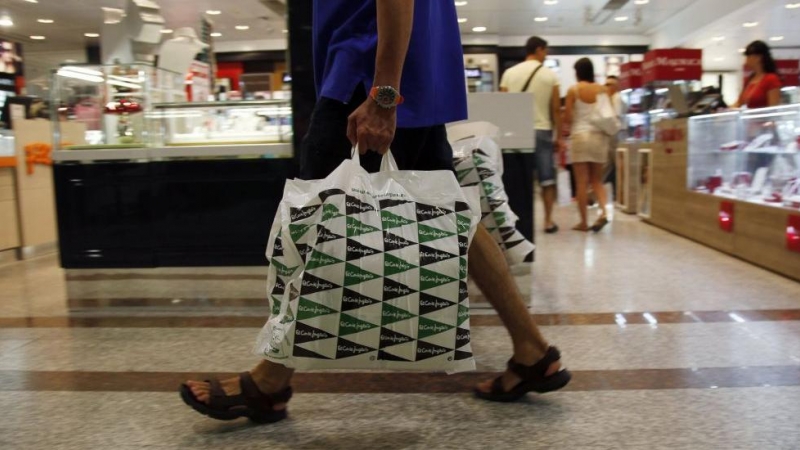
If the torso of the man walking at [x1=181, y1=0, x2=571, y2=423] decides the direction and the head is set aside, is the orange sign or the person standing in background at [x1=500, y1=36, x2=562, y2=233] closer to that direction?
the orange sign

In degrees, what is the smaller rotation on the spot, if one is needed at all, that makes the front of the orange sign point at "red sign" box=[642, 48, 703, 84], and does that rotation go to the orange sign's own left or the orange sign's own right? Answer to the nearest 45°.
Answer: approximately 90° to the orange sign's own left

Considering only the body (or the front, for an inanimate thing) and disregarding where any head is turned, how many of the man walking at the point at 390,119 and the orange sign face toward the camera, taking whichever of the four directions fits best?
1

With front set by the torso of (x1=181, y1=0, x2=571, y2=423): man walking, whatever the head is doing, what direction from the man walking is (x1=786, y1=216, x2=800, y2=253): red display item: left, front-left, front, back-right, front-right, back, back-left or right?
back-right

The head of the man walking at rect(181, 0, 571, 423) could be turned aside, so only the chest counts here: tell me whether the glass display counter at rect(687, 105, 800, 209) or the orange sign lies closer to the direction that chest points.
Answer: the orange sign

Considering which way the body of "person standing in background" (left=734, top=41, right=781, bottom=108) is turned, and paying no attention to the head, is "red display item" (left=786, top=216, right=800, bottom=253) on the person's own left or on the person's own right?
on the person's own left

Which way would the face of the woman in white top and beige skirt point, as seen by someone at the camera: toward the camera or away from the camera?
away from the camera

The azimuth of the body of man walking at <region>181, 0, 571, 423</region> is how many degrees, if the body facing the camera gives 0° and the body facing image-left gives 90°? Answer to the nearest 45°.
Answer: approximately 90°

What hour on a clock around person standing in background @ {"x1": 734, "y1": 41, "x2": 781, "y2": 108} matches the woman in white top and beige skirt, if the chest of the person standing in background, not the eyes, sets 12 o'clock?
The woman in white top and beige skirt is roughly at 2 o'clock from the person standing in background.

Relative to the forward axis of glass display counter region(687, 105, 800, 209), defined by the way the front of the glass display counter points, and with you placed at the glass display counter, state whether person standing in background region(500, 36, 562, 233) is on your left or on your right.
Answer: on your right
